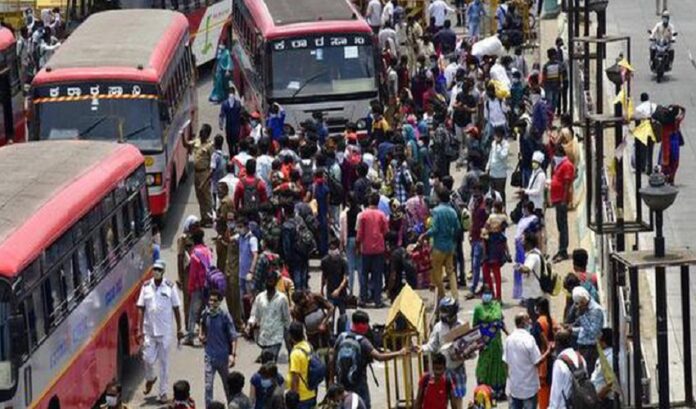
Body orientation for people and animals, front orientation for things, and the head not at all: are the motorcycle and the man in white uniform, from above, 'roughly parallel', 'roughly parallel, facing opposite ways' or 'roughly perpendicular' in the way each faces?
roughly parallel

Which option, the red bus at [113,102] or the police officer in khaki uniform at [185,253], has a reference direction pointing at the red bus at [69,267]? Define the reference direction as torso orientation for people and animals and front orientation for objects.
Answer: the red bus at [113,102]

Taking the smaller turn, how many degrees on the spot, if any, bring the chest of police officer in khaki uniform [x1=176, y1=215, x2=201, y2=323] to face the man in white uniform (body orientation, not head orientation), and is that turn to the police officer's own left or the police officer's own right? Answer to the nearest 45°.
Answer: approximately 90° to the police officer's own right

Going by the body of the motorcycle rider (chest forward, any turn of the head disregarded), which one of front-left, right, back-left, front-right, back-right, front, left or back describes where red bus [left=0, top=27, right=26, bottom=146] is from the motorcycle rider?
front-right

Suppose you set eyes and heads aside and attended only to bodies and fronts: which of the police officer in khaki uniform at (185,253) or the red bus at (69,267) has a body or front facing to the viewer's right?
the police officer in khaki uniform

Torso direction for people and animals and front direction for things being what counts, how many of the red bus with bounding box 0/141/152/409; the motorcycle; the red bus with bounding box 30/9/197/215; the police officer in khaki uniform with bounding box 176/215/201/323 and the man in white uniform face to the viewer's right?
1

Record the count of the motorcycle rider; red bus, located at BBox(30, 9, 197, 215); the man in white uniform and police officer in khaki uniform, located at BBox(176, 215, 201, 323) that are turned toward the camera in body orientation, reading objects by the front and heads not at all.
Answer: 3

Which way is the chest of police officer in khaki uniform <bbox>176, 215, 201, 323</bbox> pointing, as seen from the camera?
to the viewer's right

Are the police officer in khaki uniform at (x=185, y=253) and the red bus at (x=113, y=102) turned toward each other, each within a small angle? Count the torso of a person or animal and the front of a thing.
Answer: no

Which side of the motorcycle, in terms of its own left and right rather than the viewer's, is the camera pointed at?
front

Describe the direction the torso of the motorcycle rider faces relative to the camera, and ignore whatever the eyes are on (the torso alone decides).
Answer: toward the camera

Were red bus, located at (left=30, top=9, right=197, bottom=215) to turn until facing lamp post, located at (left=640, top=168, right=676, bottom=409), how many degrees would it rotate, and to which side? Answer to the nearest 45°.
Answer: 0° — it already faces it

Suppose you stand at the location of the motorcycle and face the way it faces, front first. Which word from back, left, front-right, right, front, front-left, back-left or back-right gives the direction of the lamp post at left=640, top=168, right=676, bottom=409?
front

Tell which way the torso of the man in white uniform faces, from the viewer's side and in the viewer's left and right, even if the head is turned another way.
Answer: facing the viewer

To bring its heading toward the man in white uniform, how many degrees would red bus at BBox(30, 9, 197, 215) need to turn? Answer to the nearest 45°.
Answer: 0° — it already faces them
